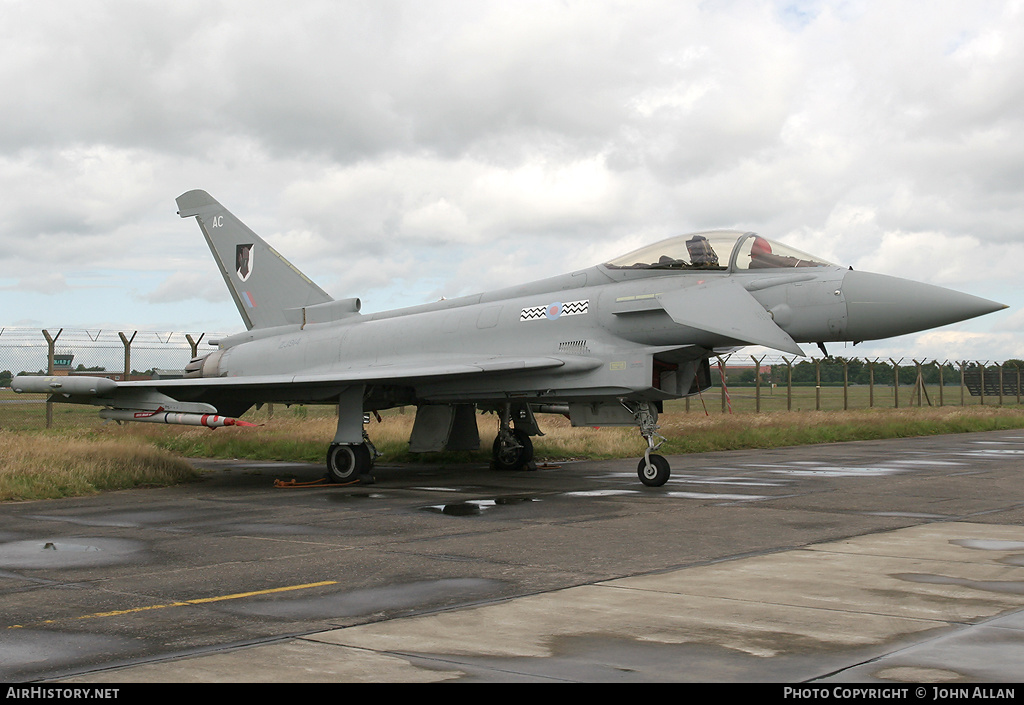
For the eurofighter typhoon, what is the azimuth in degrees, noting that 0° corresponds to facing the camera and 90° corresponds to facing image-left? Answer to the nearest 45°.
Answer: approximately 315°
